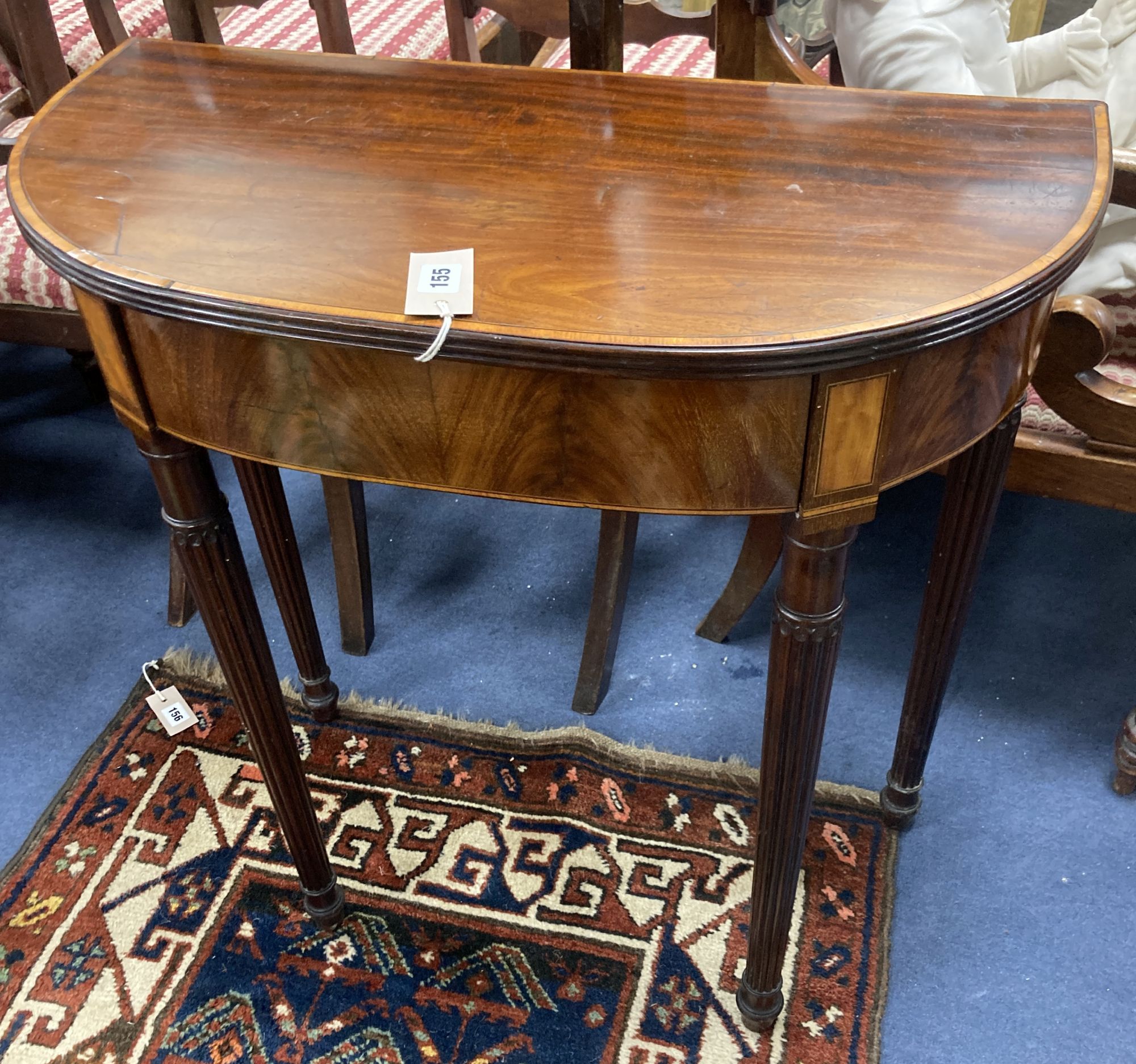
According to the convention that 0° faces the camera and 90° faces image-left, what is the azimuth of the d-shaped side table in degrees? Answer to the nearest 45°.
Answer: approximately 0°

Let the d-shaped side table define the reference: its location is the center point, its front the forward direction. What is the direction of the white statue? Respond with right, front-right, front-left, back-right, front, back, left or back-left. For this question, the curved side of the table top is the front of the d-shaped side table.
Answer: back-left
